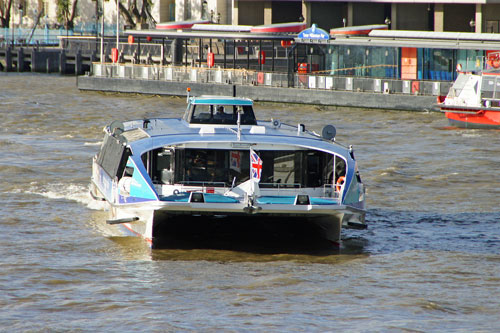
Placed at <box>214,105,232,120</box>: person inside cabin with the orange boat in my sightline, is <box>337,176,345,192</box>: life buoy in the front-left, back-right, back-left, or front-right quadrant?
back-right

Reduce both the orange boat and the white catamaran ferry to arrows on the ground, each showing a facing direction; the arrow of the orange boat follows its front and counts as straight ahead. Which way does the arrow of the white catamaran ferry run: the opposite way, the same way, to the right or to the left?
to the left

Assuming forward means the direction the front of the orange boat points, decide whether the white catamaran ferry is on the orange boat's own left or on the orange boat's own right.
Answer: on the orange boat's own left

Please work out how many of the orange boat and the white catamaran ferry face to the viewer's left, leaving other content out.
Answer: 1

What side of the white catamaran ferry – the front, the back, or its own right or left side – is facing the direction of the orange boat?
back

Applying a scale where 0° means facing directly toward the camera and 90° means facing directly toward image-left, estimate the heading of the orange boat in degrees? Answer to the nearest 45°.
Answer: approximately 90°

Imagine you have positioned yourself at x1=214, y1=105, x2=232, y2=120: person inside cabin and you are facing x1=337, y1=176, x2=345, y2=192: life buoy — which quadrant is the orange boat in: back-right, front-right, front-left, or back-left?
back-left

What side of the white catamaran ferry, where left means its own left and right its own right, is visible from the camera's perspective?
front

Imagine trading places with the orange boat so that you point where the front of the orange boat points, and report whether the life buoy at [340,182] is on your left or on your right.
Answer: on your left

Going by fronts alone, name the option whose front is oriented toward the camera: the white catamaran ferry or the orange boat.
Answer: the white catamaran ferry
